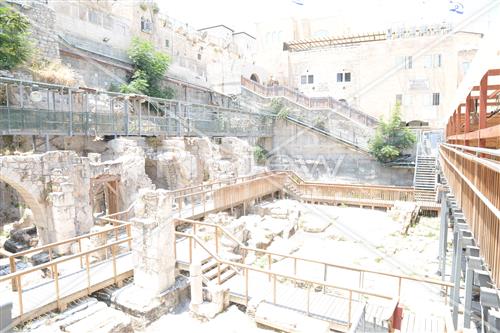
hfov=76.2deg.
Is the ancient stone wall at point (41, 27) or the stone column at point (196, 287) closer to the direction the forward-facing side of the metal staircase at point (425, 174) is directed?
the stone column

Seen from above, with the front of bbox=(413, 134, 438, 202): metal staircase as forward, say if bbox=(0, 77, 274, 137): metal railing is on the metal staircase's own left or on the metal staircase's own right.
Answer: on the metal staircase's own right

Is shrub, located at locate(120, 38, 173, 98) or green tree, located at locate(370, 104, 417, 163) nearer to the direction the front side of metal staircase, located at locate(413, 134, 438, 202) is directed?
the shrub

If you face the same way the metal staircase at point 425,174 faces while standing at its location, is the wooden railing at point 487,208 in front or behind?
in front

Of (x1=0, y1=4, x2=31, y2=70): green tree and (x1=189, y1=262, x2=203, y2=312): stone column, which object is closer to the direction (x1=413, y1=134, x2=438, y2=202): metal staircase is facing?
the stone column

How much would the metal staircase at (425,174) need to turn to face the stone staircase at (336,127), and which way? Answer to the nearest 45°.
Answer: approximately 135° to its right

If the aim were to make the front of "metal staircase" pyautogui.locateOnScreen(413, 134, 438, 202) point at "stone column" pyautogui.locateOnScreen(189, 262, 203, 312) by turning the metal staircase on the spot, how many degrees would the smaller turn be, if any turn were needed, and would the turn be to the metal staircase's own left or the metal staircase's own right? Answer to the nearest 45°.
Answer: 0° — it already faces it

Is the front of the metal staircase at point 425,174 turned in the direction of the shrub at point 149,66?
no

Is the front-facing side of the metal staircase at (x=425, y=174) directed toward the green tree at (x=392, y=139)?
no

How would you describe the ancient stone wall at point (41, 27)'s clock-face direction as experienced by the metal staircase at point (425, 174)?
The ancient stone wall is roughly at 2 o'clock from the metal staircase.

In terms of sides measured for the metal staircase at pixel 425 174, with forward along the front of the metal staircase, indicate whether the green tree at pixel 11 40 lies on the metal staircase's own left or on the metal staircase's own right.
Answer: on the metal staircase's own right

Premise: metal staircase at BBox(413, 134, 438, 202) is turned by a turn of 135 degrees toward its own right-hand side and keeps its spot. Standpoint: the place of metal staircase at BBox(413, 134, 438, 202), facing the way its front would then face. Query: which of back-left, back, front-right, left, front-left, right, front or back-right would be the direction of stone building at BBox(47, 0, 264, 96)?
front-left

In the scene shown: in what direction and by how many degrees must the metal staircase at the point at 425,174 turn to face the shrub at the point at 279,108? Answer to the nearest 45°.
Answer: approximately 90° to its right

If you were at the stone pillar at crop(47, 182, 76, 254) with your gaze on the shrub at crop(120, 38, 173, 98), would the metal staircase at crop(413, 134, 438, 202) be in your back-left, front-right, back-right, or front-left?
front-right

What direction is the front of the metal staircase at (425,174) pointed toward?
toward the camera
